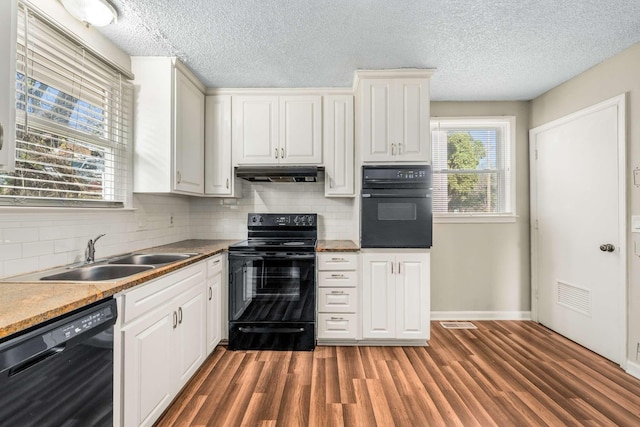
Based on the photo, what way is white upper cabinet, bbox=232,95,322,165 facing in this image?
toward the camera

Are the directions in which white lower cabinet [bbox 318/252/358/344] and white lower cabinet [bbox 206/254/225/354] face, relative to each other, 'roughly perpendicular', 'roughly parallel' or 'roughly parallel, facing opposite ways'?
roughly perpendicular

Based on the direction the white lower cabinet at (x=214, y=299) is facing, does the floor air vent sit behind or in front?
in front

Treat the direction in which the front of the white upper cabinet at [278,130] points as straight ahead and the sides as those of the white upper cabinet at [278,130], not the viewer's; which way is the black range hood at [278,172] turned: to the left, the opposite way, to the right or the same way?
the same way

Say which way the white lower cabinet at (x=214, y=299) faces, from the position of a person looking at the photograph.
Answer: facing to the right of the viewer

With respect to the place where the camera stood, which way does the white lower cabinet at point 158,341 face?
facing the viewer and to the right of the viewer

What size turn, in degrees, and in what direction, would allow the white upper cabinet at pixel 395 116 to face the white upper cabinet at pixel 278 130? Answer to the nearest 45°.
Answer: approximately 90° to its right

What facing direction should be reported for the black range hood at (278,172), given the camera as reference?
facing the viewer

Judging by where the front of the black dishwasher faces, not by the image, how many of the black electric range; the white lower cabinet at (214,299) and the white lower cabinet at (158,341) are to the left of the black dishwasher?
3

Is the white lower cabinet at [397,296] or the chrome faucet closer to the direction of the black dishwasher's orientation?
the white lower cabinet

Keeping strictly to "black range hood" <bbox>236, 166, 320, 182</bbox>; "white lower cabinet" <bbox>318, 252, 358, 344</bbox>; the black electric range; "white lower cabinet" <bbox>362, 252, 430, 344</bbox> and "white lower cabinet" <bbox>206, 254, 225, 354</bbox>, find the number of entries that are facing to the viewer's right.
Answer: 1

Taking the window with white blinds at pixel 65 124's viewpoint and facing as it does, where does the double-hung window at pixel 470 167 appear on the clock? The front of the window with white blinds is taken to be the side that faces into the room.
The double-hung window is roughly at 11 o'clock from the window with white blinds.

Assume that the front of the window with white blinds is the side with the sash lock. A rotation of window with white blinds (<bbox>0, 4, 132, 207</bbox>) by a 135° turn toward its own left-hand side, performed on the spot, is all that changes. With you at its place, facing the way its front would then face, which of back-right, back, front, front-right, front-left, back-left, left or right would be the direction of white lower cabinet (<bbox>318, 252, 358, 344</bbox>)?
right

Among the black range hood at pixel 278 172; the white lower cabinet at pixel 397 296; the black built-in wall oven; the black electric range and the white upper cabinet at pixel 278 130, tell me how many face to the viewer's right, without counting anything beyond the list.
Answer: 0

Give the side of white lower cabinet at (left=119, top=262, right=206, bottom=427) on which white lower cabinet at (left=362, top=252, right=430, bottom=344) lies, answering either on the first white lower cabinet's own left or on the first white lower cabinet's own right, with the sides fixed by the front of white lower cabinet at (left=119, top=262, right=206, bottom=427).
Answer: on the first white lower cabinet's own left

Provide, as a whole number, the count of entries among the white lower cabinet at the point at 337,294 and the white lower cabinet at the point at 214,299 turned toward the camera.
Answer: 1

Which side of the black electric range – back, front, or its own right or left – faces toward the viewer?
front
